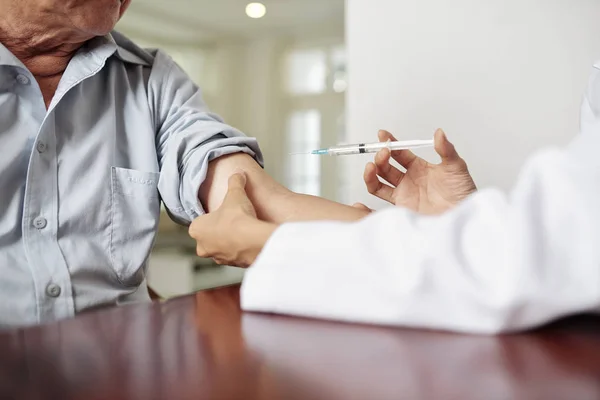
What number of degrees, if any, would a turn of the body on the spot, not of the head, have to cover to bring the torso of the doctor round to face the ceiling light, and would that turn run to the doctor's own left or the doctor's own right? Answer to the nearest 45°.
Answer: approximately 90° to the doctor's own right

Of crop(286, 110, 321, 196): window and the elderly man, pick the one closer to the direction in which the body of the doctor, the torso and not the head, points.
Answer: the elderly man

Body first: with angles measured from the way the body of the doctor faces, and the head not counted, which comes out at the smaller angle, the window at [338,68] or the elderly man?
the elderly man

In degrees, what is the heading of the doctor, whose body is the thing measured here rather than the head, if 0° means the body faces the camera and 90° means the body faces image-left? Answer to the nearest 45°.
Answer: approximately 90°

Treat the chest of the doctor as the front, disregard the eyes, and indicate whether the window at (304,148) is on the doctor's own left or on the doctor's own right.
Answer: on the doctor's own right

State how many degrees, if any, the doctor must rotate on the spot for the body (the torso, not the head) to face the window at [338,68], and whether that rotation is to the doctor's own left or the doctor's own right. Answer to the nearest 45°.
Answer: approximately 90° to the doctor's own right

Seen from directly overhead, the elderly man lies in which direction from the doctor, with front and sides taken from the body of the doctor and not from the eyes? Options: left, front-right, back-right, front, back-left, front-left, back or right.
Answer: front-right

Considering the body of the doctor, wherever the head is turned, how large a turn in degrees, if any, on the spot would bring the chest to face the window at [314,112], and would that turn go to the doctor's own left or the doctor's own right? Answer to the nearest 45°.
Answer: approximately 90° to the doctor's own right

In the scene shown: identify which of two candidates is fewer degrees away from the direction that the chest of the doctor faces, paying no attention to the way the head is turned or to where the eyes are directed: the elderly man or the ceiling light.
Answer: the elderly man
